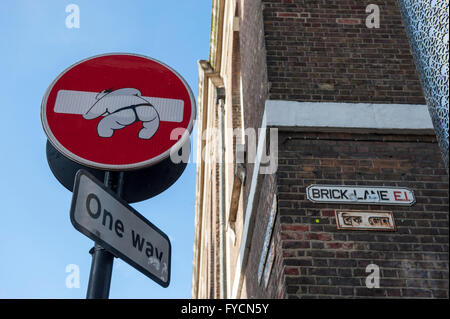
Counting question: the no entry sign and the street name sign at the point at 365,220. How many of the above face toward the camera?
2

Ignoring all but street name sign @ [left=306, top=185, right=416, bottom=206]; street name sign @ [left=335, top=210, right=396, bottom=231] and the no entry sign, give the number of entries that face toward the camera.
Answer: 3

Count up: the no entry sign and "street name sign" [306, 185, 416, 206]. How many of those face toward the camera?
2

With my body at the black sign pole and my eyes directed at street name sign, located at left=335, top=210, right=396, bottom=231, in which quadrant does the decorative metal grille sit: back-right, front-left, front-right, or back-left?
front-right

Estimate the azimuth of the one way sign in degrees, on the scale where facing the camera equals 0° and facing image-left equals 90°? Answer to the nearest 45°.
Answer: approximately 315°

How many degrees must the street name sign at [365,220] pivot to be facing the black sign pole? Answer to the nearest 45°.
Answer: approximately 45° to its right

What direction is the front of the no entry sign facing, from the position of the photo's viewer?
facing the viewer

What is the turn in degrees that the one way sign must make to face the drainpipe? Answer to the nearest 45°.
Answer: approximately 135° to its left

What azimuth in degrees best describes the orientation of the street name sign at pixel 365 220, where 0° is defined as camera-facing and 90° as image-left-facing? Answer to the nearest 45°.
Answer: approximately 0°

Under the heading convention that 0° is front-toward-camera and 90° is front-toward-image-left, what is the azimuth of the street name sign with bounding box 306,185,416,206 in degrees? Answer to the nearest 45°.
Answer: approximately 0°

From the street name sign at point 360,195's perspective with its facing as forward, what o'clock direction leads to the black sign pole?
The black sign pole is roughly at 1 o'clock from the street name sign.
